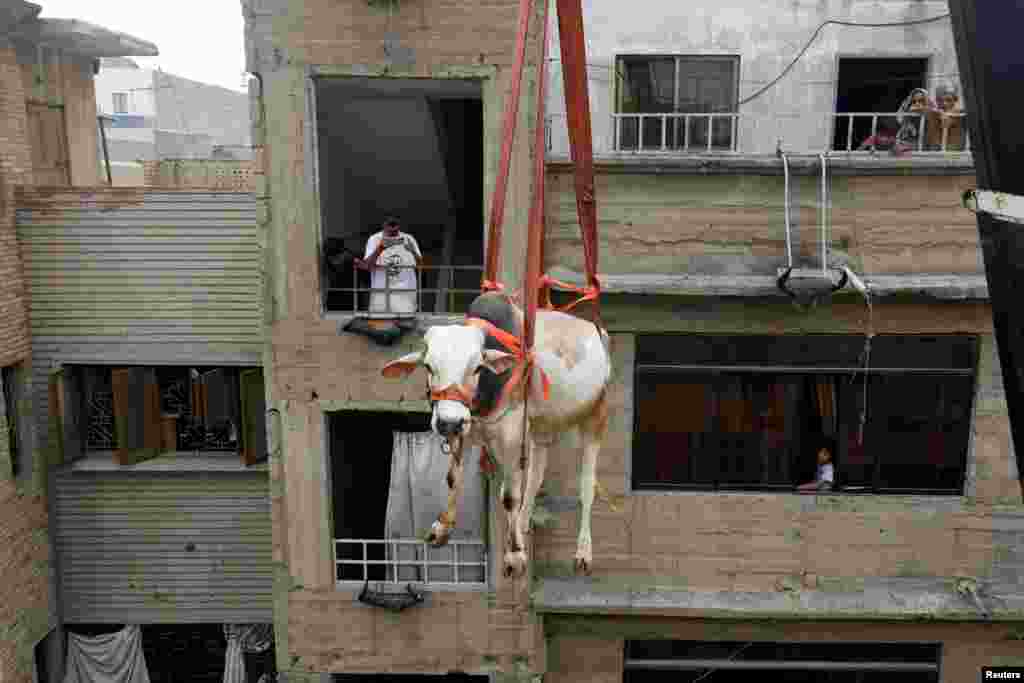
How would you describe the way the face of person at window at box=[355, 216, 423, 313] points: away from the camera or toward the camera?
toward the camera

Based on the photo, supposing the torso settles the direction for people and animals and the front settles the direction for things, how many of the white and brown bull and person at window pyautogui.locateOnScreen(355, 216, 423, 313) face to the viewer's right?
0

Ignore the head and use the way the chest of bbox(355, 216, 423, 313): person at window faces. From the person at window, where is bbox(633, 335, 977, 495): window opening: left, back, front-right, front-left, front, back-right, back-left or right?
left

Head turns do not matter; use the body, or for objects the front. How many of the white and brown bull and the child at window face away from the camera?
0

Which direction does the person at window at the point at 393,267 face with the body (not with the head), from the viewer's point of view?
toward the camera

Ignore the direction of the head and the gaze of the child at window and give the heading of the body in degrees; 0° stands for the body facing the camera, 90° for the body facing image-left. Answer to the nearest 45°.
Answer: approximately 45°

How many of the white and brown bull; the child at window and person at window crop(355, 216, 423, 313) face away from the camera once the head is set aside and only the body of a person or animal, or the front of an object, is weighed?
0

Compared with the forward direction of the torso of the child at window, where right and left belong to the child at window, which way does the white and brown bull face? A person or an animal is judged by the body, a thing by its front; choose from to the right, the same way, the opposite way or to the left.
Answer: the same way

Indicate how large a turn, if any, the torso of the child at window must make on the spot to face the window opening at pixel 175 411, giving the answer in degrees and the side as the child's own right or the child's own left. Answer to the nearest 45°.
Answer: approximately 45° to the child's own right

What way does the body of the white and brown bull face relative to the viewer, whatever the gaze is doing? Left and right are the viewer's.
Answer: facing the viewer and to the left of the viewer

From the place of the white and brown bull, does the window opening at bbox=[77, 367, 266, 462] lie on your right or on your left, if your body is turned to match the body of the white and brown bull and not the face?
on your right

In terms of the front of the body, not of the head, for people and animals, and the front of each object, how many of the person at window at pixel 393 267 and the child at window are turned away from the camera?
0
